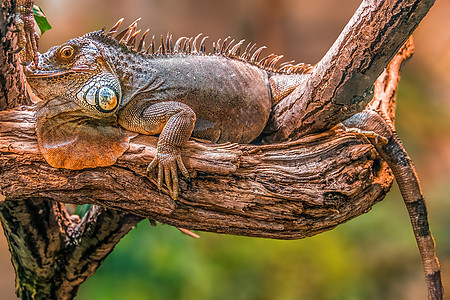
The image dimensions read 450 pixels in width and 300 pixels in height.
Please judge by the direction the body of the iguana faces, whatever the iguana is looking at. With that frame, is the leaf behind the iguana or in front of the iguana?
in front

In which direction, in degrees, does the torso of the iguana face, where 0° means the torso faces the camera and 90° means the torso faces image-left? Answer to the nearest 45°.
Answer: approximately 90°

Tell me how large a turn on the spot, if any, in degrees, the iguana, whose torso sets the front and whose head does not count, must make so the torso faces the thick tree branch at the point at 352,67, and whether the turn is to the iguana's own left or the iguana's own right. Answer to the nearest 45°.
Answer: approximately 180°
